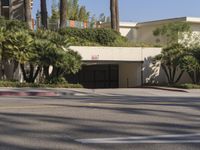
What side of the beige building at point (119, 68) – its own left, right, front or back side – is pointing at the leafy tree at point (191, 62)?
left

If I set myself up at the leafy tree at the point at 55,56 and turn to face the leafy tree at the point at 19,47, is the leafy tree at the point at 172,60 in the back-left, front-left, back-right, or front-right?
back-right

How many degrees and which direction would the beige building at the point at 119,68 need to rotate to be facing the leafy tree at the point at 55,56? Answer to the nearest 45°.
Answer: approximately 45° to its right

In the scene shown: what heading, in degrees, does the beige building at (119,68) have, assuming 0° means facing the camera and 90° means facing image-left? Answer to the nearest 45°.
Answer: approximately 0°

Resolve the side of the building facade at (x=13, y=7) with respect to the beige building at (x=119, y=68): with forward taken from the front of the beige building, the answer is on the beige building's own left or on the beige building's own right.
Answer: on the beige building's own right

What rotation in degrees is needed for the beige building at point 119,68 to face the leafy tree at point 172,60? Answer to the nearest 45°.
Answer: approximately 90° to its left
